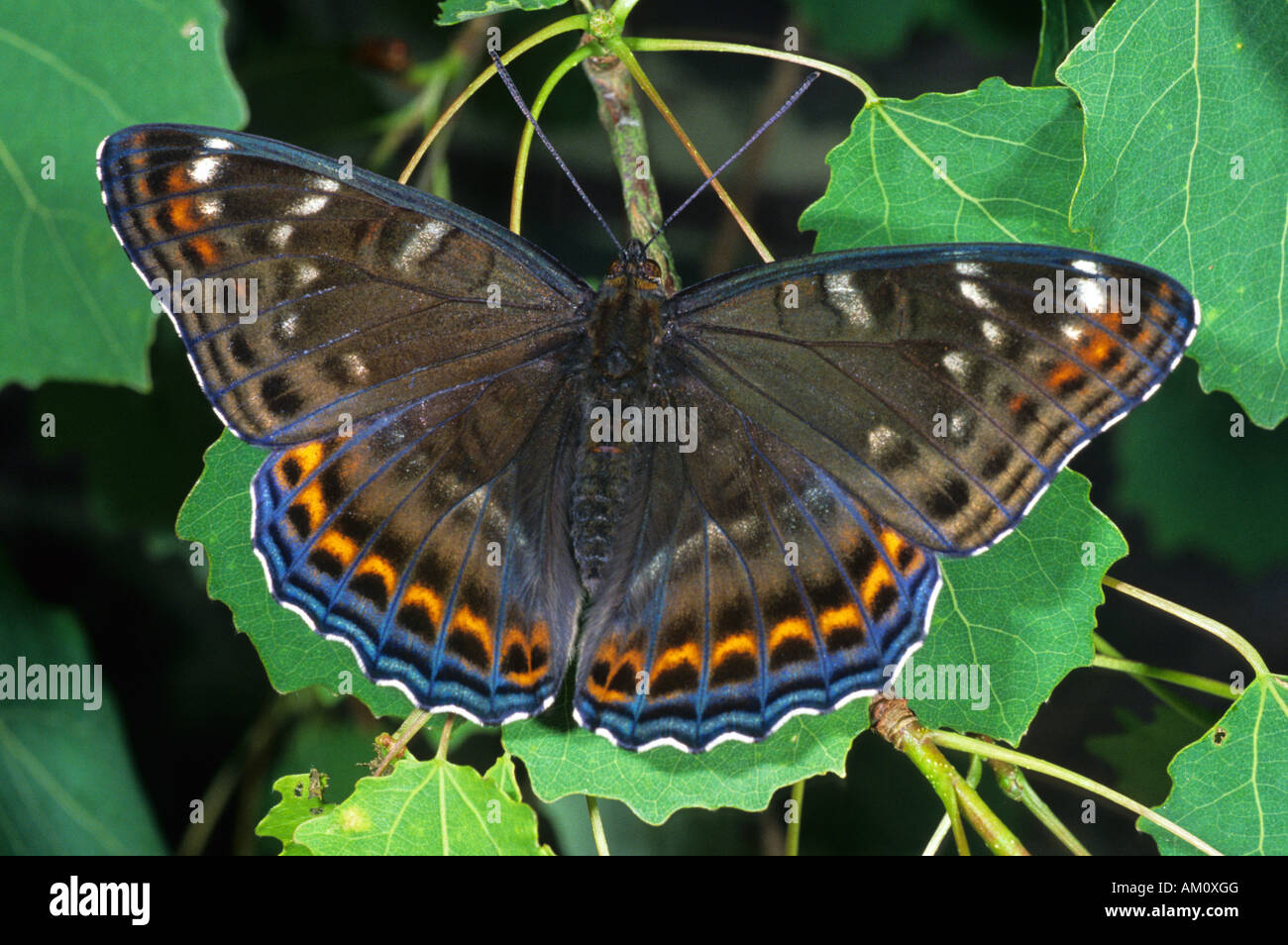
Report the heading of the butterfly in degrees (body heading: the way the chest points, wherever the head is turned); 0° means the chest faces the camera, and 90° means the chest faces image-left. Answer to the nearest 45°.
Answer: approximately 180°

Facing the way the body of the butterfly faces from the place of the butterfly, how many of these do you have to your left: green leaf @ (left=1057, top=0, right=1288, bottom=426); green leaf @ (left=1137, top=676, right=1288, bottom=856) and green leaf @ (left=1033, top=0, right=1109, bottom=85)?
0

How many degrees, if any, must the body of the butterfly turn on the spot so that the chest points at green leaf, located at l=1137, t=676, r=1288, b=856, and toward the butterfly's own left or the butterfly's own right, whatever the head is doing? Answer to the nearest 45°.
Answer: approximately 90° to the butterfly's own right

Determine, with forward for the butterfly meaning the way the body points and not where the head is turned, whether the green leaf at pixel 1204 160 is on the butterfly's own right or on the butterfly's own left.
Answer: on the butterfly's own right

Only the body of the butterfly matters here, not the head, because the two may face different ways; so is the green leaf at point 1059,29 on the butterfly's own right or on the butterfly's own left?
on the butterfly's own right
